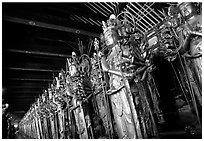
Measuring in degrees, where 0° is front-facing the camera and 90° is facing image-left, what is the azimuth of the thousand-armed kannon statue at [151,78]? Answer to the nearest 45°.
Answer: approximately 45°
